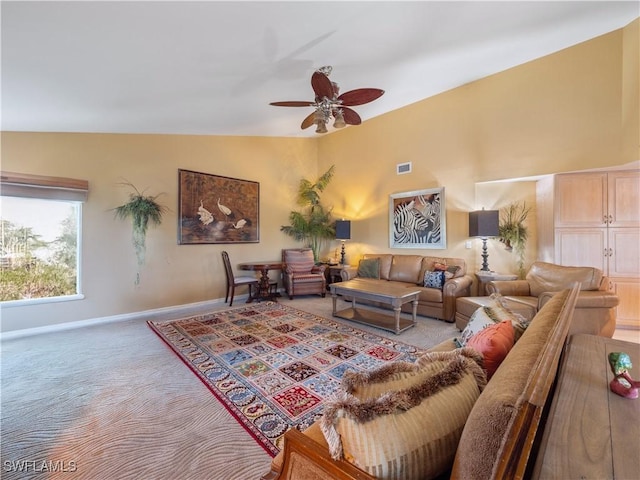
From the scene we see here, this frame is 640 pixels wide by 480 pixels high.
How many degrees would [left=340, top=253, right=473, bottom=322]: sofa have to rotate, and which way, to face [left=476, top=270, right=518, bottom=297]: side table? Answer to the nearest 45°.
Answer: approximately 135° to its left

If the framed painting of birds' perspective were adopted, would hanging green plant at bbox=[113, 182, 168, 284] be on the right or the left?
on its right

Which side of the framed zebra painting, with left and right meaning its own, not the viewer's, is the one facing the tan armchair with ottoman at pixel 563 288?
left

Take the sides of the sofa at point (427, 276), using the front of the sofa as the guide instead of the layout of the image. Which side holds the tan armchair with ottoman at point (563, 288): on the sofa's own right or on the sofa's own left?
on the sofa's own left

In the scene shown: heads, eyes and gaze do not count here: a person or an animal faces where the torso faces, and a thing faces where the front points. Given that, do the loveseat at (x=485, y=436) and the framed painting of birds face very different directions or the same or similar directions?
very different directions

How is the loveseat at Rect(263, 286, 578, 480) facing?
to the viewer's left

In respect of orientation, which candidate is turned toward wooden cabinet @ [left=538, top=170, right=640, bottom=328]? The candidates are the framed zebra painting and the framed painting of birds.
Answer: the framed painting of birds
